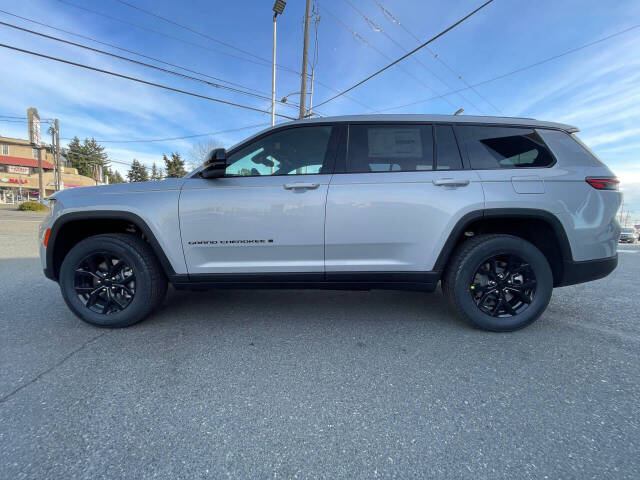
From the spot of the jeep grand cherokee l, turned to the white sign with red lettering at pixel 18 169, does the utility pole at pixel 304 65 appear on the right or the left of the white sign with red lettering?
right

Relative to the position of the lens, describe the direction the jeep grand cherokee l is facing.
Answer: facing to the left of the viewer

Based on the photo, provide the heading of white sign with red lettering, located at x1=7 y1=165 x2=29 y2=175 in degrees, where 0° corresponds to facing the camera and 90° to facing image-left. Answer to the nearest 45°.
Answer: approximately 0°

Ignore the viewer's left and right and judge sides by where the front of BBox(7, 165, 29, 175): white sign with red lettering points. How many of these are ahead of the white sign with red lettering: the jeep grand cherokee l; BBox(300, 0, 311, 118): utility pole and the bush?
3

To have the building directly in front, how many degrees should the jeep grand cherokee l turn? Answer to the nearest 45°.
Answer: approximately 45° to its right

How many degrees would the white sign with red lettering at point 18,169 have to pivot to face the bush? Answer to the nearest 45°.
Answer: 0° — it already faces it

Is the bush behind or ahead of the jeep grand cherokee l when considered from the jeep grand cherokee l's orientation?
ahead

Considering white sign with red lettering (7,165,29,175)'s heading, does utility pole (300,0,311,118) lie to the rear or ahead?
ahead

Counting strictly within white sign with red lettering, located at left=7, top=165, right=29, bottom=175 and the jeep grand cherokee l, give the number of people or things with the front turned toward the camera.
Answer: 1

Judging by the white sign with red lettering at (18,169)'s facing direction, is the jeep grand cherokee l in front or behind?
in front
